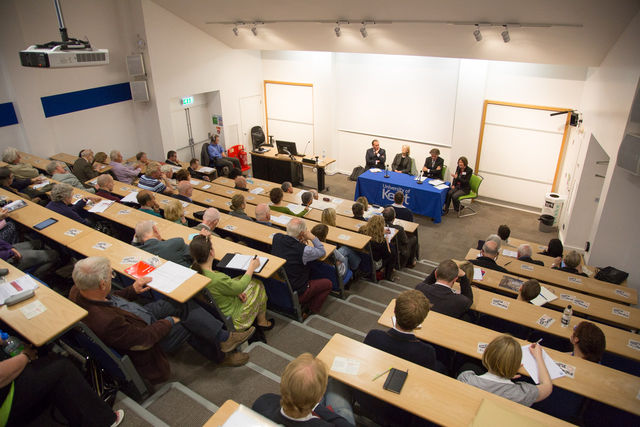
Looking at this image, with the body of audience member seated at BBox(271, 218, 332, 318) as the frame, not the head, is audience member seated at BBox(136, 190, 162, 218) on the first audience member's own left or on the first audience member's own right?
on the first audience member's own left

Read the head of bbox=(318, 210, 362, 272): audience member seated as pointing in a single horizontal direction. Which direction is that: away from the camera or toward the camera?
away from the camera

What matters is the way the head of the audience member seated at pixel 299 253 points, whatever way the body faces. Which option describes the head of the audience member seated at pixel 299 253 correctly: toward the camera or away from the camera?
away from the camera

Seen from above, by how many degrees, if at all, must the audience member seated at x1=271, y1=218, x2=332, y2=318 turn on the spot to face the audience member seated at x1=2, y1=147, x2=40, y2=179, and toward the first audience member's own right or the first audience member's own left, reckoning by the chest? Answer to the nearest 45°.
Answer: approximately 90° to the first audience member's own left

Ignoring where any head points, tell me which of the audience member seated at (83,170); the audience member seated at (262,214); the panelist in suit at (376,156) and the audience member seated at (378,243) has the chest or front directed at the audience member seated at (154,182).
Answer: the panelist in suit

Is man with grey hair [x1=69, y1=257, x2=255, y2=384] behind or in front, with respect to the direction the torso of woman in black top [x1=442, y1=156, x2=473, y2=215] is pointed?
in front

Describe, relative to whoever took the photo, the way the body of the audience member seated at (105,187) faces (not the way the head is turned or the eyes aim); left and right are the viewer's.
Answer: facing away from the viewer and to the right of the viewer

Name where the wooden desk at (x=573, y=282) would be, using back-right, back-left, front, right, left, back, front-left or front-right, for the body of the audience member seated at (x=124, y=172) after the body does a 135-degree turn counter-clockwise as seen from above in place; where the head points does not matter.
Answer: back-left

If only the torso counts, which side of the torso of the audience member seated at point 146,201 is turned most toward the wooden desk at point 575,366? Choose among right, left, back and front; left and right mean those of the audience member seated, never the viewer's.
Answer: right

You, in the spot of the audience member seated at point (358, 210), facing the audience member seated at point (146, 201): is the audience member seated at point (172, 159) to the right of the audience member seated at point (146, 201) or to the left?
right

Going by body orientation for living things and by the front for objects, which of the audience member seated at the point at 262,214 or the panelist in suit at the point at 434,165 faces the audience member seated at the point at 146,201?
the panelist in suit

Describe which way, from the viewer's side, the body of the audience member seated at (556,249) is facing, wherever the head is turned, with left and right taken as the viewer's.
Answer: facing away from the viewer and to the left of the viewer

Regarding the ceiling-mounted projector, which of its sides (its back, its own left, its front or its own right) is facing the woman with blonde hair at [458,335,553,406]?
right

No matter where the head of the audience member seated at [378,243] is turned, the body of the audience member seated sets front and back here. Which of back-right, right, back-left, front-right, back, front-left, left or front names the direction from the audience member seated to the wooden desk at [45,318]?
back

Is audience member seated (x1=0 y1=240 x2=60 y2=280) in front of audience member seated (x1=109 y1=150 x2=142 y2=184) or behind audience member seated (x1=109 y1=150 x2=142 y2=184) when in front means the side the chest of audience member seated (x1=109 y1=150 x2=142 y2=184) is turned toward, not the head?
behind

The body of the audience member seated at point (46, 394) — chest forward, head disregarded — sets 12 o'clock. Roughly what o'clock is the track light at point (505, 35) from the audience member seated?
The track light is roughly at 12 o'clock from the audience member seated.

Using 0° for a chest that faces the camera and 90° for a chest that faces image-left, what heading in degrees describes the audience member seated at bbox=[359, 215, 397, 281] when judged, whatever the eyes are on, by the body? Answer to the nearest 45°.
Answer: approximately 225°

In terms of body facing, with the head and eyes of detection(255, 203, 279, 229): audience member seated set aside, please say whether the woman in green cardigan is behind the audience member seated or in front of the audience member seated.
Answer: behind
